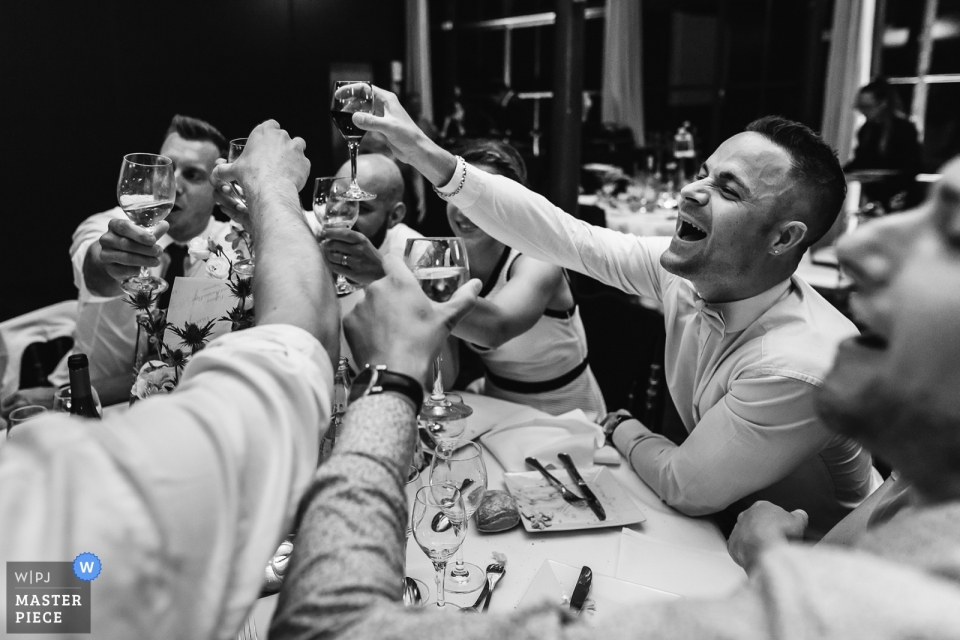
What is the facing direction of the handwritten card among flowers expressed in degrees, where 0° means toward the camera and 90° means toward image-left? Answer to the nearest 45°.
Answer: approximately 0°

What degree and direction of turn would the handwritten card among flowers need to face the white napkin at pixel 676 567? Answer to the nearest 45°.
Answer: approximately 45° to its left

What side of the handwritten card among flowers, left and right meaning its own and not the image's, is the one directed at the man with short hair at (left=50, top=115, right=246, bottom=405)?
back

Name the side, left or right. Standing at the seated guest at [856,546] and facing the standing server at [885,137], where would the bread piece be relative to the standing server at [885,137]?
left

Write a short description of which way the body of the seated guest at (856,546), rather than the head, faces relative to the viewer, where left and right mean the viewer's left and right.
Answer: facing to the left of the viewer

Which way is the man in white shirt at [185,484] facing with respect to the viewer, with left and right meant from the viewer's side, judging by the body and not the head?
facing away from the viewer and to the right of the viewer

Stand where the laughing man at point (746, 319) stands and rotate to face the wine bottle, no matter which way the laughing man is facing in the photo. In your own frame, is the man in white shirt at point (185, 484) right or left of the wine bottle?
left

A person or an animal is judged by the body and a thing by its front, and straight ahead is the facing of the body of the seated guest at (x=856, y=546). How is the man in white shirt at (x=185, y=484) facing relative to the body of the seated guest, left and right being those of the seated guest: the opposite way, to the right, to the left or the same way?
to the right
